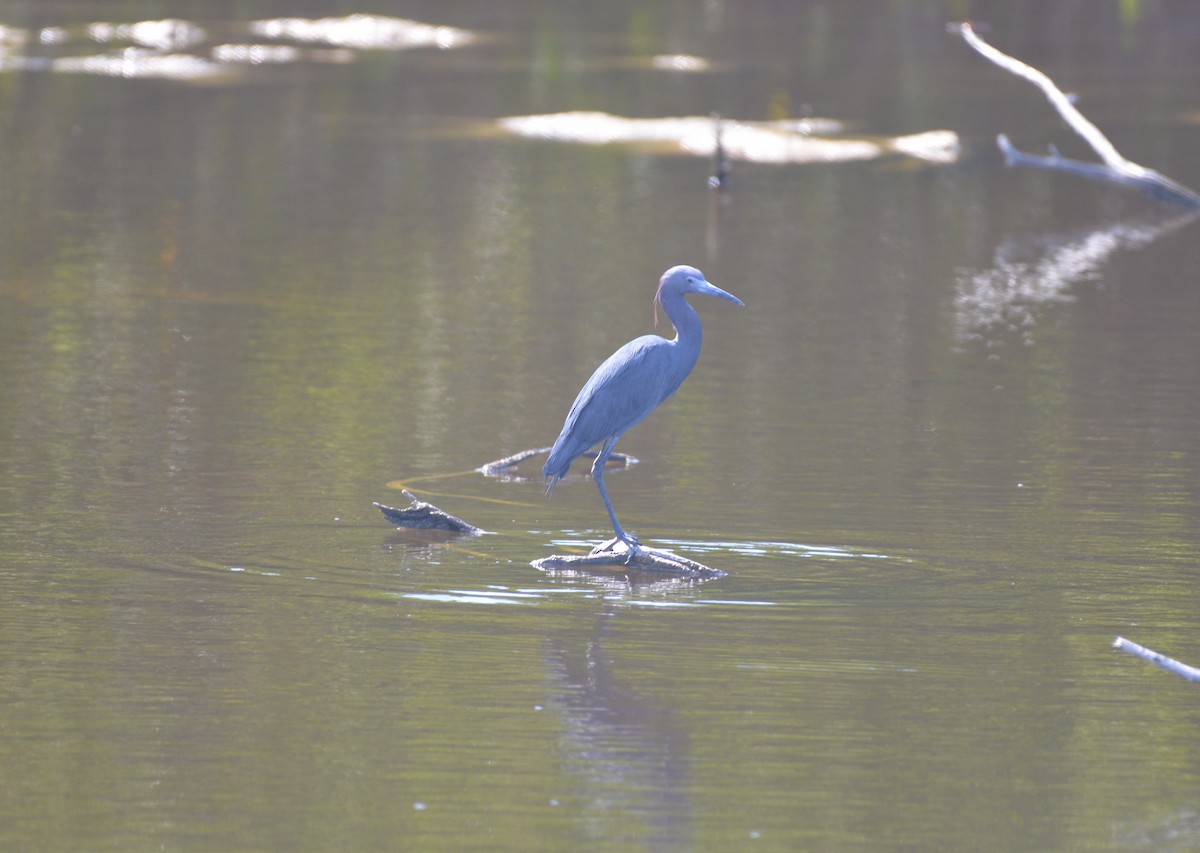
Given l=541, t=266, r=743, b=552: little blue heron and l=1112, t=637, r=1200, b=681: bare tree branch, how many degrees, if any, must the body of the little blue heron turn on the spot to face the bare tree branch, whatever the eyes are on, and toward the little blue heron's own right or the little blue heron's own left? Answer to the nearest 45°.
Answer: approximately 45° to the little blue heron's own right

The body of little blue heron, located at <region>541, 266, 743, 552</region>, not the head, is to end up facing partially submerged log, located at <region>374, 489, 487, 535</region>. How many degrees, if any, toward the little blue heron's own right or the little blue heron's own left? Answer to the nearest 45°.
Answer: approximately 180°

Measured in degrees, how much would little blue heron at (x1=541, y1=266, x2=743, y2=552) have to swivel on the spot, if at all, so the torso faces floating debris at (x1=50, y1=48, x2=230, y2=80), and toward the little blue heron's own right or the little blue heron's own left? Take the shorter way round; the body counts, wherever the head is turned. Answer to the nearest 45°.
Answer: approximately 90° to the little blue heron's own left

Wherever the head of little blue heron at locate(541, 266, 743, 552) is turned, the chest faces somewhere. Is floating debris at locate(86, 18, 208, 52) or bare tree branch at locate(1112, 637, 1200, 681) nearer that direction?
the bare tree branch

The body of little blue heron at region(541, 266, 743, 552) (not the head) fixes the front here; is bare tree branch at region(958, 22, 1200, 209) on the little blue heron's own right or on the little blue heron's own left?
on the little blue heron's own left

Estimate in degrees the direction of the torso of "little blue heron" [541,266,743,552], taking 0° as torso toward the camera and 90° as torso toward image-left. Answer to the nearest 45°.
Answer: approximately 270°

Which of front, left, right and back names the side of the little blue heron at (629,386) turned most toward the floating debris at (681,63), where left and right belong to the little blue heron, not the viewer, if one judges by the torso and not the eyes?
left

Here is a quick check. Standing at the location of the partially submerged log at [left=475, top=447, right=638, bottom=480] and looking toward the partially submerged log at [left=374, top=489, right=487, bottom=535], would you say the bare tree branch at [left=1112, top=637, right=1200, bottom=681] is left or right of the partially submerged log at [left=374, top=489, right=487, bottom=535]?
left

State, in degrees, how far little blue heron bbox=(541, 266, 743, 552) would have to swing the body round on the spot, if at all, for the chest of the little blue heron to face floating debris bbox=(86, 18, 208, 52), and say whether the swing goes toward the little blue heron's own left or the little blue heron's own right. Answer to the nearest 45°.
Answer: approximately 90° to the little blue heron's own left

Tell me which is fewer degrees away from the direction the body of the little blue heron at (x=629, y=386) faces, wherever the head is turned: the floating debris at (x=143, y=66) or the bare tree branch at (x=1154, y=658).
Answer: the bare tree branch
